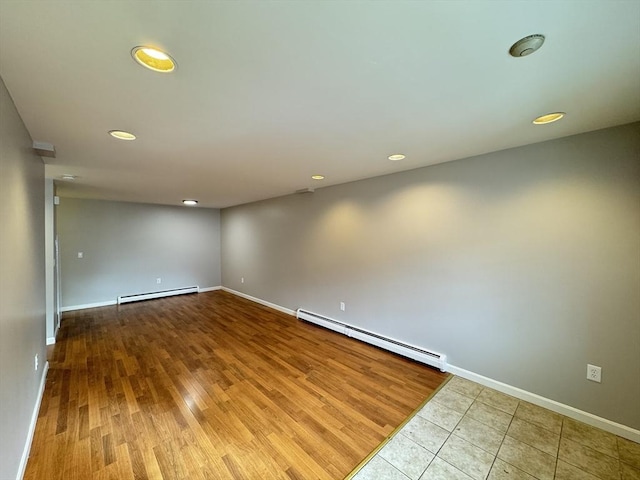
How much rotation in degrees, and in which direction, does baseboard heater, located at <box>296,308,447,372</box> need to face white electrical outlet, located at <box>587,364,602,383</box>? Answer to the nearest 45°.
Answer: approximately 90° to its left

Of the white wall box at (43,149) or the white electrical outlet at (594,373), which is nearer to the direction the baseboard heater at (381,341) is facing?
the white wall box

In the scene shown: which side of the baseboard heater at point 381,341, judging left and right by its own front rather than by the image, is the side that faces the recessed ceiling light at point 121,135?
front

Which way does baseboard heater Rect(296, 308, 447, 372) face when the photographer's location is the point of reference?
facing the viewer and to the left of the viewer

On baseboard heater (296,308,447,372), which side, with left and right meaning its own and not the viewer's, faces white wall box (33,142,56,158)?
front

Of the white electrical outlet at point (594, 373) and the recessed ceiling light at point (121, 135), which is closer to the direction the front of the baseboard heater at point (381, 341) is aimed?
the recessed ceiling light

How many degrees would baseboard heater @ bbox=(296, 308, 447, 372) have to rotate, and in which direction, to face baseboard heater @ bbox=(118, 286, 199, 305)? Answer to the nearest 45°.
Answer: approximately 45° to its right
